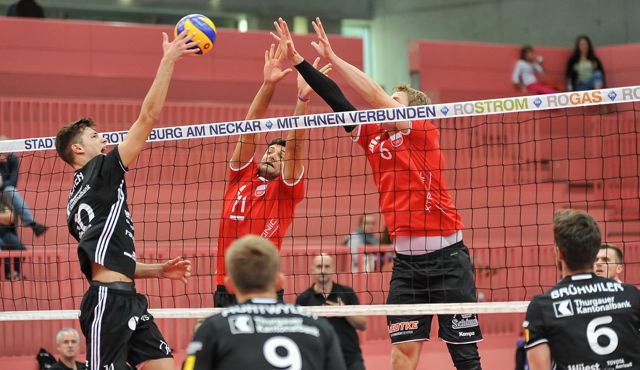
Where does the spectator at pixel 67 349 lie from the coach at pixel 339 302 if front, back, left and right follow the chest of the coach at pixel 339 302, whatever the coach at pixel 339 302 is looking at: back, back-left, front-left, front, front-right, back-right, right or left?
right

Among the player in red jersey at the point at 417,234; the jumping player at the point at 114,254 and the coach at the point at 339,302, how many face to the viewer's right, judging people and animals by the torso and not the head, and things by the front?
1

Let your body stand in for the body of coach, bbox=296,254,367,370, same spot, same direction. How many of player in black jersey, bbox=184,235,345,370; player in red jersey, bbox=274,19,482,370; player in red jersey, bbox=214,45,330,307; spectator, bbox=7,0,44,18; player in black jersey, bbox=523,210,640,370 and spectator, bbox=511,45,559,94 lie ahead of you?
4

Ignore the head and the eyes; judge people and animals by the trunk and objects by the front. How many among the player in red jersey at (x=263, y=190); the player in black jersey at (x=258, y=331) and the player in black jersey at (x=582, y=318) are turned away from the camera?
2

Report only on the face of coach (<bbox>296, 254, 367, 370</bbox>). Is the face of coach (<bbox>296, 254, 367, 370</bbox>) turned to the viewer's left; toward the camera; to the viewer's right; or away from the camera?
toward the camera

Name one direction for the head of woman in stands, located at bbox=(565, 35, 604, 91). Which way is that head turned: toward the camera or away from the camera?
toward the camera

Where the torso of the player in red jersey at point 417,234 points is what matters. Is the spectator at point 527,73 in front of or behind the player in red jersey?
behind

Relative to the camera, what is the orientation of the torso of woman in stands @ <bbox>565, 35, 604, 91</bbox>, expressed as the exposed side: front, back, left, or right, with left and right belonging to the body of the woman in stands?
front

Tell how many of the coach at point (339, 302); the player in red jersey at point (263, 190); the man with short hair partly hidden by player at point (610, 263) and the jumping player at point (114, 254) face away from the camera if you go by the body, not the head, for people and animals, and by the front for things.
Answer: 0

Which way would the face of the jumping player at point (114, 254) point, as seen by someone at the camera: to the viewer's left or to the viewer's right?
to the viewer's right

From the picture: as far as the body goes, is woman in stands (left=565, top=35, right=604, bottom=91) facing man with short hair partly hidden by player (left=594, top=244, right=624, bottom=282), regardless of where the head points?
yes

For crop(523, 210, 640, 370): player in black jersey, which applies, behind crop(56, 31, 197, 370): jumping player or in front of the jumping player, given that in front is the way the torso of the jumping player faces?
in front

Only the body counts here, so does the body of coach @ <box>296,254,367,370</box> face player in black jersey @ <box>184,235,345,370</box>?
yes

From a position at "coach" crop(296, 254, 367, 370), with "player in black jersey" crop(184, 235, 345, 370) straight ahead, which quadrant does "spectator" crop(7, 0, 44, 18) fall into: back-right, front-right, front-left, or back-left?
back-right

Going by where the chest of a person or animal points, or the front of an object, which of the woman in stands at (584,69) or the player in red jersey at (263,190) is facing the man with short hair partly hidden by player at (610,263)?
the woman in stands

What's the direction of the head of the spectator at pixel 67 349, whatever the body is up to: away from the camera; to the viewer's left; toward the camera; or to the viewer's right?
toward the camera

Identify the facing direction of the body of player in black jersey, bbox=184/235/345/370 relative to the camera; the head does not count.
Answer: away from the camera

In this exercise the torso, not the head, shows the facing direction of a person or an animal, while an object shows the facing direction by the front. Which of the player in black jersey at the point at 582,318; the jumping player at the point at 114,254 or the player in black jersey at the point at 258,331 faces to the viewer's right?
the jumping player

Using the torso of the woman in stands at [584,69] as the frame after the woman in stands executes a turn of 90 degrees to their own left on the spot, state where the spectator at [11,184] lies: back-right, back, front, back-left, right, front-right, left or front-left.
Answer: back-right

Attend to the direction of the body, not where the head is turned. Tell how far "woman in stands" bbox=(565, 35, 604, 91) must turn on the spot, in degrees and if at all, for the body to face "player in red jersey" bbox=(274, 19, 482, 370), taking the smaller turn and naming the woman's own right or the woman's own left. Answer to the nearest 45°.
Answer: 0° — they already face them
